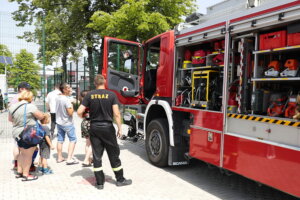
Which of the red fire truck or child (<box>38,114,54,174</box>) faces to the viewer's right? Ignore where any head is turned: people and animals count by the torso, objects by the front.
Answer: the child

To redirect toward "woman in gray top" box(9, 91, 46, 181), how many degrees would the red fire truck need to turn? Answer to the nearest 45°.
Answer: approximately 45° to its left

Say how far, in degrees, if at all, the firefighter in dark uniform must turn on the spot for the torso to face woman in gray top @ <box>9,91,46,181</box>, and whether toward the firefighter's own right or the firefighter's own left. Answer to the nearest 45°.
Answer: approximately 90° to the firefighter's own left

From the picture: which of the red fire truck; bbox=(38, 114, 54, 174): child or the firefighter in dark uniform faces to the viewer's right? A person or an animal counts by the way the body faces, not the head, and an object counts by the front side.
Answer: the child

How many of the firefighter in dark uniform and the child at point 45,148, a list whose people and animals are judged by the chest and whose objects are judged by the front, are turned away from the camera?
1

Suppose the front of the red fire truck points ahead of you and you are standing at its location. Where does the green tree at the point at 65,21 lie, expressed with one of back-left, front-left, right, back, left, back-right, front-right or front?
front

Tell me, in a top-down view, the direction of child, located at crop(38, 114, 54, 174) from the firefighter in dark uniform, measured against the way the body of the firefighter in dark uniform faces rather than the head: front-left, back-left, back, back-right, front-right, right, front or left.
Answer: front-left

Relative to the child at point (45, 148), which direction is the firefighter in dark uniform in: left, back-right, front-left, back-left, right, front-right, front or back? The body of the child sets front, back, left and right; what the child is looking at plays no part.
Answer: front-right

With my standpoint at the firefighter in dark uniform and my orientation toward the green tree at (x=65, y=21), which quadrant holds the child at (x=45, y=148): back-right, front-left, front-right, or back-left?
front-left

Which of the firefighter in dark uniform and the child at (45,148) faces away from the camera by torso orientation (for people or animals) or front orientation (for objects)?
the firefighter in dark uniform

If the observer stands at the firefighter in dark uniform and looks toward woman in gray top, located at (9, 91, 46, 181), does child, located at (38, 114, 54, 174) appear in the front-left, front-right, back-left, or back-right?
front-right

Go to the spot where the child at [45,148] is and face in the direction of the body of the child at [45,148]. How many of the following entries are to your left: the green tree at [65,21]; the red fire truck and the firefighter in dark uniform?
1

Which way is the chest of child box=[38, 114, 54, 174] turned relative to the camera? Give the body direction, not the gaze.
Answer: to the viewer's right

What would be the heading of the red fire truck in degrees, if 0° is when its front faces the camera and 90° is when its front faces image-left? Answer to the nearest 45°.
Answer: approximately 135°

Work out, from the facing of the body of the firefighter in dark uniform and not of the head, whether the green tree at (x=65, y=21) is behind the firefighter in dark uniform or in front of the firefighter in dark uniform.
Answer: in front

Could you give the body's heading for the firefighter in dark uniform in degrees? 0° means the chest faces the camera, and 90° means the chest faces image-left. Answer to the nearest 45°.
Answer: approximately 180°
